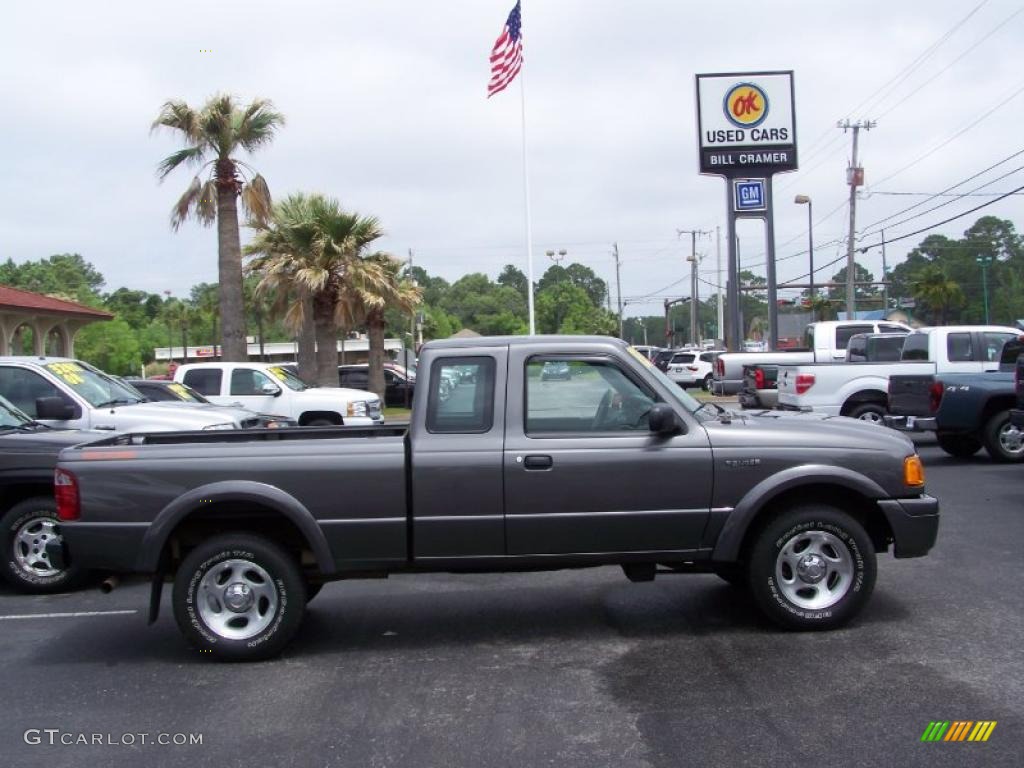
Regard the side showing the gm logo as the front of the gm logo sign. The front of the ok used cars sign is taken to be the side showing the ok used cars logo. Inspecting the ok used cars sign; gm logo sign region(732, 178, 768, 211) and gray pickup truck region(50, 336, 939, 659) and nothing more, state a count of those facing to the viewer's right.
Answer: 1

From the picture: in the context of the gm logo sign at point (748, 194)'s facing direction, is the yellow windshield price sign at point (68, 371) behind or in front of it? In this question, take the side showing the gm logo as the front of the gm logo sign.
in front

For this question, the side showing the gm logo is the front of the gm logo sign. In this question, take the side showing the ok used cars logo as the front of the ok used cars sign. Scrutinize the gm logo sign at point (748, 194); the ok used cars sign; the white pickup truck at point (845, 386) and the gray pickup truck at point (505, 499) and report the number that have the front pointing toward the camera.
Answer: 2

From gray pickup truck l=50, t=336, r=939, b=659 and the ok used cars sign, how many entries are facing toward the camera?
1

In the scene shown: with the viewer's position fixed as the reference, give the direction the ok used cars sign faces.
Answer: facing the viewer

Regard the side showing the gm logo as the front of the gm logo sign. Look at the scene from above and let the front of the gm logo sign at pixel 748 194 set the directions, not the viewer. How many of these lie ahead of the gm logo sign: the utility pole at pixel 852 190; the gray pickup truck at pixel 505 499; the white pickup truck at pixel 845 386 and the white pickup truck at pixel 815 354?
3

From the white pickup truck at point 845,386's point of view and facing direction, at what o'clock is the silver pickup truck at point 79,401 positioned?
the silver pickup truck at point 79,401 is roughly at 6 o'clock from the white pickup truck at point 845,386.

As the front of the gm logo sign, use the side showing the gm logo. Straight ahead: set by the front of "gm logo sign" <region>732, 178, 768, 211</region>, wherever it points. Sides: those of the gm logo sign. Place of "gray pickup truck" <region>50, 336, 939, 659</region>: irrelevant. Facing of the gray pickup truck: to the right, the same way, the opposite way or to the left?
to the left

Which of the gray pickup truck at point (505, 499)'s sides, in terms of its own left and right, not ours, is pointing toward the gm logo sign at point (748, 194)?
left

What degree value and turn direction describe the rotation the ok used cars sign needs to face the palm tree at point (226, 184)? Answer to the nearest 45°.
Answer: approximately 45° to its right

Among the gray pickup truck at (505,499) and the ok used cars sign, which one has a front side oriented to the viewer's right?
the gray pickup truck

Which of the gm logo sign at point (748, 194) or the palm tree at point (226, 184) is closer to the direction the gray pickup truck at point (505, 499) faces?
the gm logo sign

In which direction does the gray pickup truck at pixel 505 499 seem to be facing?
to the viewer's right

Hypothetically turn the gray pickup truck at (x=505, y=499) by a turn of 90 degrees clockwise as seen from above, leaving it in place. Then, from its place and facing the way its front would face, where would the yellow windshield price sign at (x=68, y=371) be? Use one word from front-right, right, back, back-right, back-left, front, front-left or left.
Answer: back-right

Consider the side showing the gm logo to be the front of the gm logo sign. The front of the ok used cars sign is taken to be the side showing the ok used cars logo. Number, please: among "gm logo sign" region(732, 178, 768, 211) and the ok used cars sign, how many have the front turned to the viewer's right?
0

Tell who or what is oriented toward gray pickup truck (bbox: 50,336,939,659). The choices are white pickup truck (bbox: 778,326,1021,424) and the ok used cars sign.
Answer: the ok used cars sign
